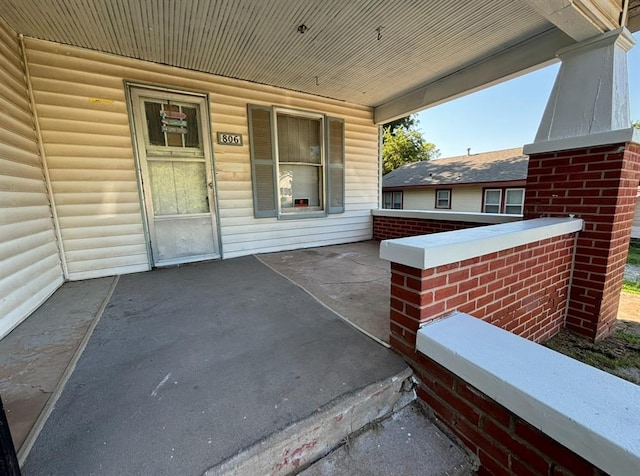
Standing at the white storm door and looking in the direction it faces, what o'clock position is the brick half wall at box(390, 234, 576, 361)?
The brick half wall is roughly at 11 o'clock from the white storm door.

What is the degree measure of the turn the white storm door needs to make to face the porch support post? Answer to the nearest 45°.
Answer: approximately 45° to its left

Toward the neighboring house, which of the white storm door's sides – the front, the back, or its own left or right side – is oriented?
left

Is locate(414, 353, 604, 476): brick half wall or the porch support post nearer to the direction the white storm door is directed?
the brick half wall

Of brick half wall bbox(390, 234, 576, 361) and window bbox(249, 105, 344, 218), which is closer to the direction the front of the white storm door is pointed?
the brick half wall

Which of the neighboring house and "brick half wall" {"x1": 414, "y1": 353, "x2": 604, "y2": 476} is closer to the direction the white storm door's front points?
the brick half wall

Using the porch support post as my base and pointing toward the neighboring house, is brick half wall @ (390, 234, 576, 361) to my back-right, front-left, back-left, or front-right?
back-left

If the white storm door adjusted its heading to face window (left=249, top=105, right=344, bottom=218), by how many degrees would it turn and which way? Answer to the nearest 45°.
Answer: approximately 90° to its left

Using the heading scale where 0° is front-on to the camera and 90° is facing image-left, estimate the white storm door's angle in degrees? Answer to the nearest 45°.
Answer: approximately 0°

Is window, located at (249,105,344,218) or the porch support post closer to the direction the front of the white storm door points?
the porch support post
